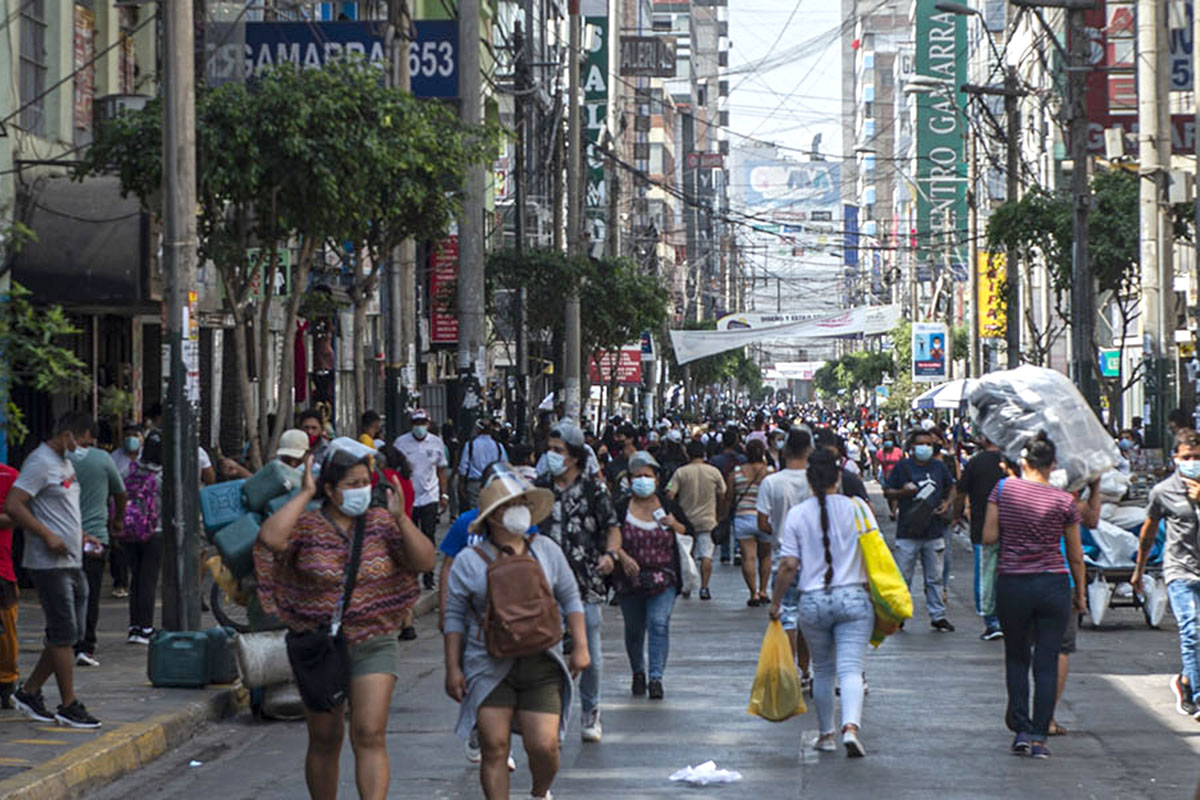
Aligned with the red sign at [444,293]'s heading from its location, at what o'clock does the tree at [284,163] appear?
The tree is roughly at 12 o'clock from the red sign.

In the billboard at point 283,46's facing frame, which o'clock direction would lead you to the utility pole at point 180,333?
The utility pole is roughly at 12 o'clock from the billboard.

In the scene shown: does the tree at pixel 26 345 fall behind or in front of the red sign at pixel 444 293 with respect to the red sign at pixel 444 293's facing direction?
in front

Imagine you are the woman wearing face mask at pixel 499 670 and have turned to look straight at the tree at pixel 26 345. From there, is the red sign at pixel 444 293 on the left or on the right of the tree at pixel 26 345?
right

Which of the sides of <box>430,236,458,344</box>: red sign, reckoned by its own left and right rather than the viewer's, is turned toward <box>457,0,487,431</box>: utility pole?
front

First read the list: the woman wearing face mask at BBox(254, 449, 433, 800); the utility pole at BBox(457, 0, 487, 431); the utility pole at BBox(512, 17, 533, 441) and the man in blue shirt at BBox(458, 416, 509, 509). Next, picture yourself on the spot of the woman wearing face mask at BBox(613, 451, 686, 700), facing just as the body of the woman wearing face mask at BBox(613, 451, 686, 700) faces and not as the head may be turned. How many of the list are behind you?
3

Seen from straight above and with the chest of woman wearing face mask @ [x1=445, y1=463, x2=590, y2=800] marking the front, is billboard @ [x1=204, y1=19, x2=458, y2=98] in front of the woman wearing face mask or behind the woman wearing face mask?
behind

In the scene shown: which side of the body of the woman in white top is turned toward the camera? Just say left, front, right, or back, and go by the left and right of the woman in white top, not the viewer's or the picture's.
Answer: back

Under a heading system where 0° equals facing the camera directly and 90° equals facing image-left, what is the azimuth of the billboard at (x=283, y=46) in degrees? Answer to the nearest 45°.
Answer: approximately 0°

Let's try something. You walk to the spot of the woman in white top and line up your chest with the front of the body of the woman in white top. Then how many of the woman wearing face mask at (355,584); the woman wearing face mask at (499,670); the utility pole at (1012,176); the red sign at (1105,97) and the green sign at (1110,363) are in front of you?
3

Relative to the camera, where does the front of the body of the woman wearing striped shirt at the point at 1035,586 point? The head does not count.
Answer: away from the camera

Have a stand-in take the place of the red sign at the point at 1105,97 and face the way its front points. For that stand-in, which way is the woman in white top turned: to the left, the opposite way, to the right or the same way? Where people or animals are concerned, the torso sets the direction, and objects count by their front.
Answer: the opposite way
